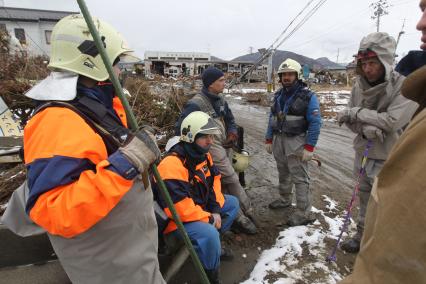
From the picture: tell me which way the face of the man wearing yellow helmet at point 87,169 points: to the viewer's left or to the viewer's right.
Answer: to the viewer's right

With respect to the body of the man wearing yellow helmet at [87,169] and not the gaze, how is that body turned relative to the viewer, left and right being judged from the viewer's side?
facing to the right of the viewer

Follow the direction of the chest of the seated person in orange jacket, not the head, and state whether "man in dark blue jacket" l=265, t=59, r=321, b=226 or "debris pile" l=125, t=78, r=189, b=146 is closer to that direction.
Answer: the man in dark blue jacket

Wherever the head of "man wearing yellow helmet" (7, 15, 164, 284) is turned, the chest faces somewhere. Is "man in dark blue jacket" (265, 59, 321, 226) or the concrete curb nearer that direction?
the man in dark blue jacket

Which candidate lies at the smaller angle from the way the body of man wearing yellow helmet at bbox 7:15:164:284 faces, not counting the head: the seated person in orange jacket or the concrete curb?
the seated person in orange jacket
